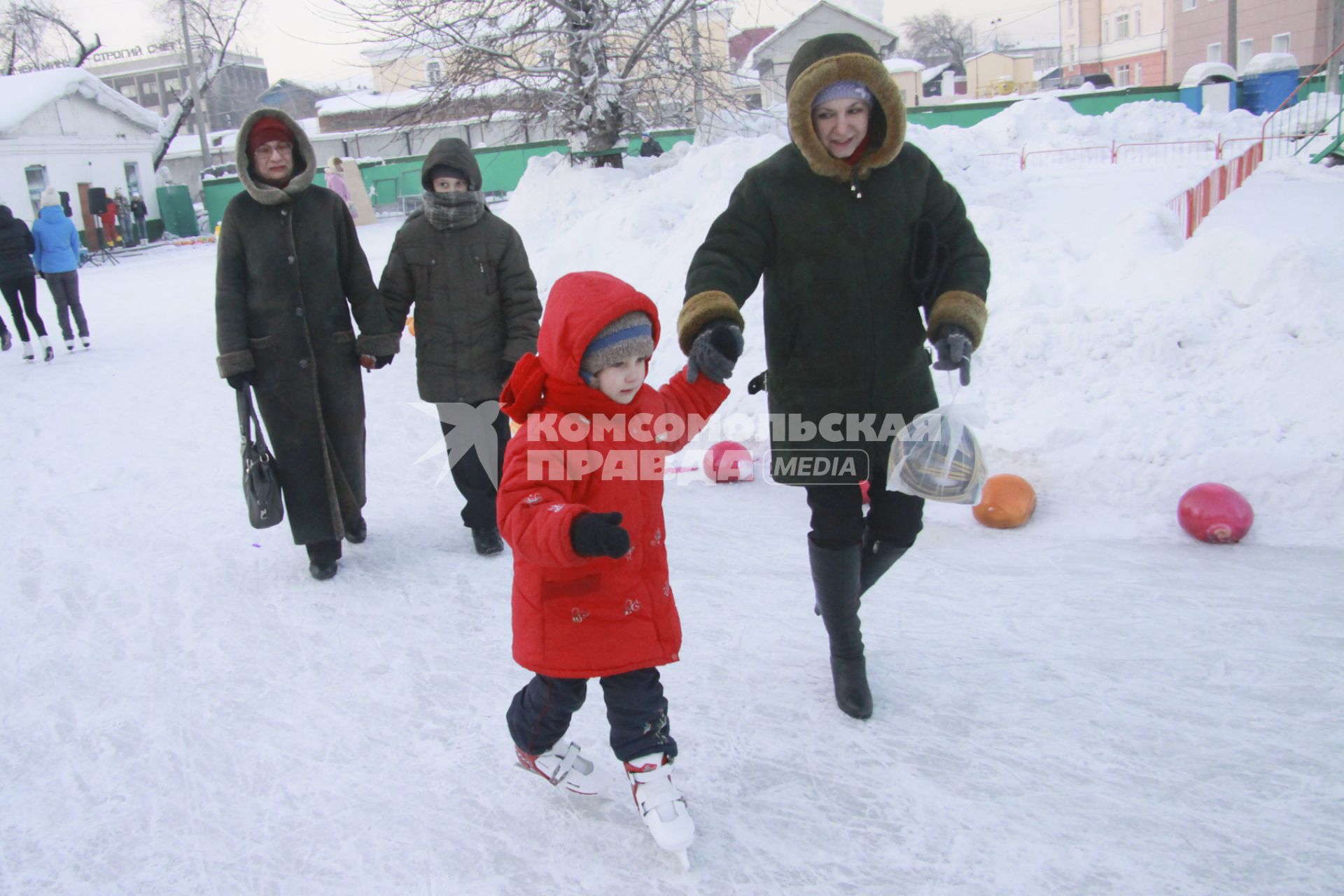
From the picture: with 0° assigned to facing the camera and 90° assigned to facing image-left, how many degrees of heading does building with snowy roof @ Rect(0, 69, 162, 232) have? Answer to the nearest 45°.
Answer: approximately 0°

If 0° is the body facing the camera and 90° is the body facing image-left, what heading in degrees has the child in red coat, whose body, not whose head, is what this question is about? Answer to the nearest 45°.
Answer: approximately 315°

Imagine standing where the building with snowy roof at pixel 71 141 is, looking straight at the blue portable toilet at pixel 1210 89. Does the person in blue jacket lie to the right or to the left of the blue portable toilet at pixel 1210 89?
right

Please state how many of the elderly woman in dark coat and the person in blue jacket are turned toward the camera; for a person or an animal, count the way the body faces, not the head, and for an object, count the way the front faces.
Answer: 1

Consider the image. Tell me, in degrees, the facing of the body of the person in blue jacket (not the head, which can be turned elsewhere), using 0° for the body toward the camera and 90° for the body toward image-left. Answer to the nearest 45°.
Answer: approximately 180°

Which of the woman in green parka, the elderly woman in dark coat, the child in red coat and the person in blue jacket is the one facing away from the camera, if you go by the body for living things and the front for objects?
the person in blue jacket

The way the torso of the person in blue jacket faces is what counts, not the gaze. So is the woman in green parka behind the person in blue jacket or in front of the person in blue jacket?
behind

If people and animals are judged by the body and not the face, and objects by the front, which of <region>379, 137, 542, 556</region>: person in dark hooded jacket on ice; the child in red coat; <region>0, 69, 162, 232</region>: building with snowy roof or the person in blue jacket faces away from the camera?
the person in blue jacket

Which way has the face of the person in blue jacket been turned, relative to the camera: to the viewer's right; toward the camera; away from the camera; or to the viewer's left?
away from the camera

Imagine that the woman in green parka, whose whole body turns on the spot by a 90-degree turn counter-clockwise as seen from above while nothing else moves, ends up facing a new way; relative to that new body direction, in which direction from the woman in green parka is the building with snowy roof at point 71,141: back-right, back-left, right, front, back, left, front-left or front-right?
back-left
